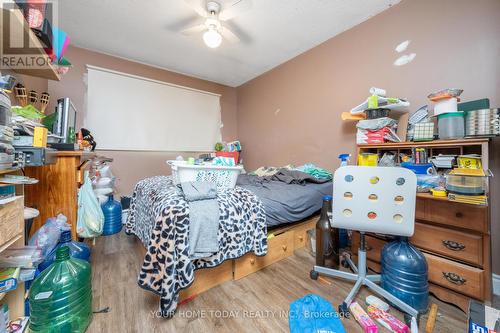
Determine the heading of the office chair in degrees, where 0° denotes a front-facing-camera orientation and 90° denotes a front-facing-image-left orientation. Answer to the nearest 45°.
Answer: approximately 180°

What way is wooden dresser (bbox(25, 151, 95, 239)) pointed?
to the viewer's right

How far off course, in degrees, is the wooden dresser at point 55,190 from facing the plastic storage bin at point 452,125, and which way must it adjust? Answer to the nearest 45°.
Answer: approximately 45° to its right

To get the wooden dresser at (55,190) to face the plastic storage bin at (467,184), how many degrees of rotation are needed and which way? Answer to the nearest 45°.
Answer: approximately 45° to its right

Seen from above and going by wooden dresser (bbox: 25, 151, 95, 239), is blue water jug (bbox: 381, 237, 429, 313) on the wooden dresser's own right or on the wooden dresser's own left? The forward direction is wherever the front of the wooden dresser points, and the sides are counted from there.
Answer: on the wooden dresser's own right

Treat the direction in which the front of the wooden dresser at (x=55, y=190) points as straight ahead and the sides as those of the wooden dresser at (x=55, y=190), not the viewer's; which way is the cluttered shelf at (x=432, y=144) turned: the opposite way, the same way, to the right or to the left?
the opposite way

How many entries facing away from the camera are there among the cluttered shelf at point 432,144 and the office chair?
1

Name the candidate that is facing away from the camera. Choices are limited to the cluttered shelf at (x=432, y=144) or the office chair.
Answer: the office chair

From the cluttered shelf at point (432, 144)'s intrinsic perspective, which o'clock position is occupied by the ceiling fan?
The ceiling fan is roughly at 2 o'clock from the cluttered shelf.
